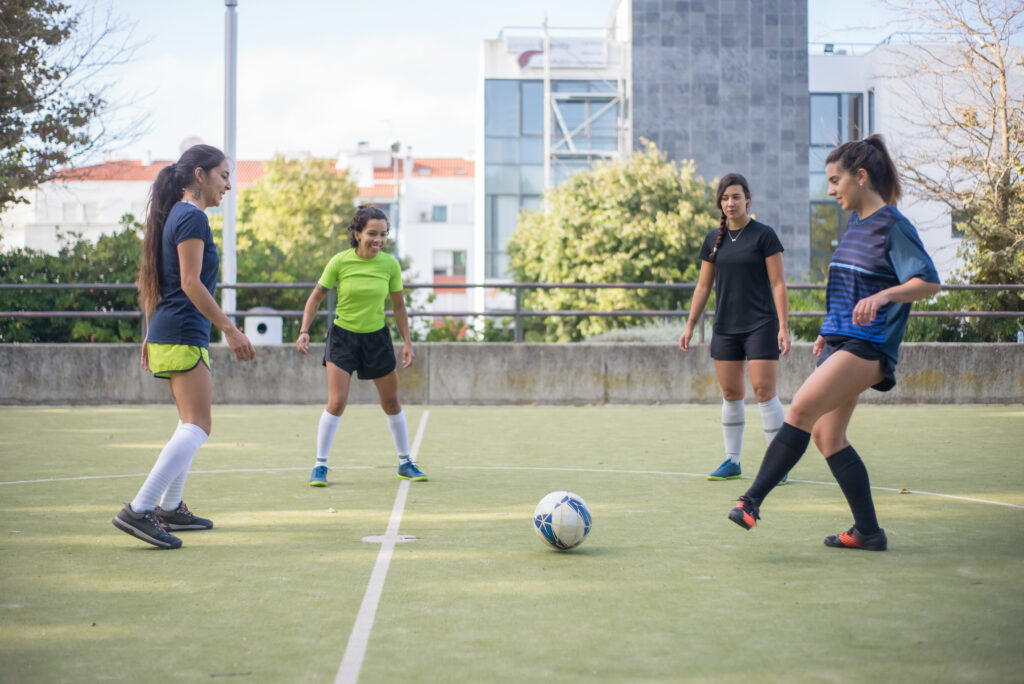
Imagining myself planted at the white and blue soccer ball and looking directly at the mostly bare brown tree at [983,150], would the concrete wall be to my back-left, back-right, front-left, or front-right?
front-left

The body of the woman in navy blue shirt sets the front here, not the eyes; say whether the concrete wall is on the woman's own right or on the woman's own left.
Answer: on the woman's own left

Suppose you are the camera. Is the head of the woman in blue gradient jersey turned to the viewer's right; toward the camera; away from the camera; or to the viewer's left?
to the viewer's left

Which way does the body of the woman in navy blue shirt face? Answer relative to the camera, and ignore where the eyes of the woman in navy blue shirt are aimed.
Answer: to the viewer's right

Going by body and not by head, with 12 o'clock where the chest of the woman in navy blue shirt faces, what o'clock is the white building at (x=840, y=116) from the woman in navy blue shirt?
The white building is roughly at 10 o'clock from the woman in navy blue shirt.

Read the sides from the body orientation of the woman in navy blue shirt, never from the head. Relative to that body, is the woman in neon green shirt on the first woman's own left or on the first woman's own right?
on the first woman's own left

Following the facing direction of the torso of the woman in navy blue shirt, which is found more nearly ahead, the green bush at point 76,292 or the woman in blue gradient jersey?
the woman in blue gradient jersey

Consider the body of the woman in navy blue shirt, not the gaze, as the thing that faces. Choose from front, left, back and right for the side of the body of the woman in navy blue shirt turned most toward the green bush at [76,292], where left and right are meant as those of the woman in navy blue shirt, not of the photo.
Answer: left

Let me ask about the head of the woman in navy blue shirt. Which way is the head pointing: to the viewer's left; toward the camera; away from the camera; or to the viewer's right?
to the viewer's right

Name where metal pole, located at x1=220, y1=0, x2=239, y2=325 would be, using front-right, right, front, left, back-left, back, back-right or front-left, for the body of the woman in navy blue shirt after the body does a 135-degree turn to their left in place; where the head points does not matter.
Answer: front-right

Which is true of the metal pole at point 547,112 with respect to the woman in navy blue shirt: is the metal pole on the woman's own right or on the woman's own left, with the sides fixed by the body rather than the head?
on the woman's own left
